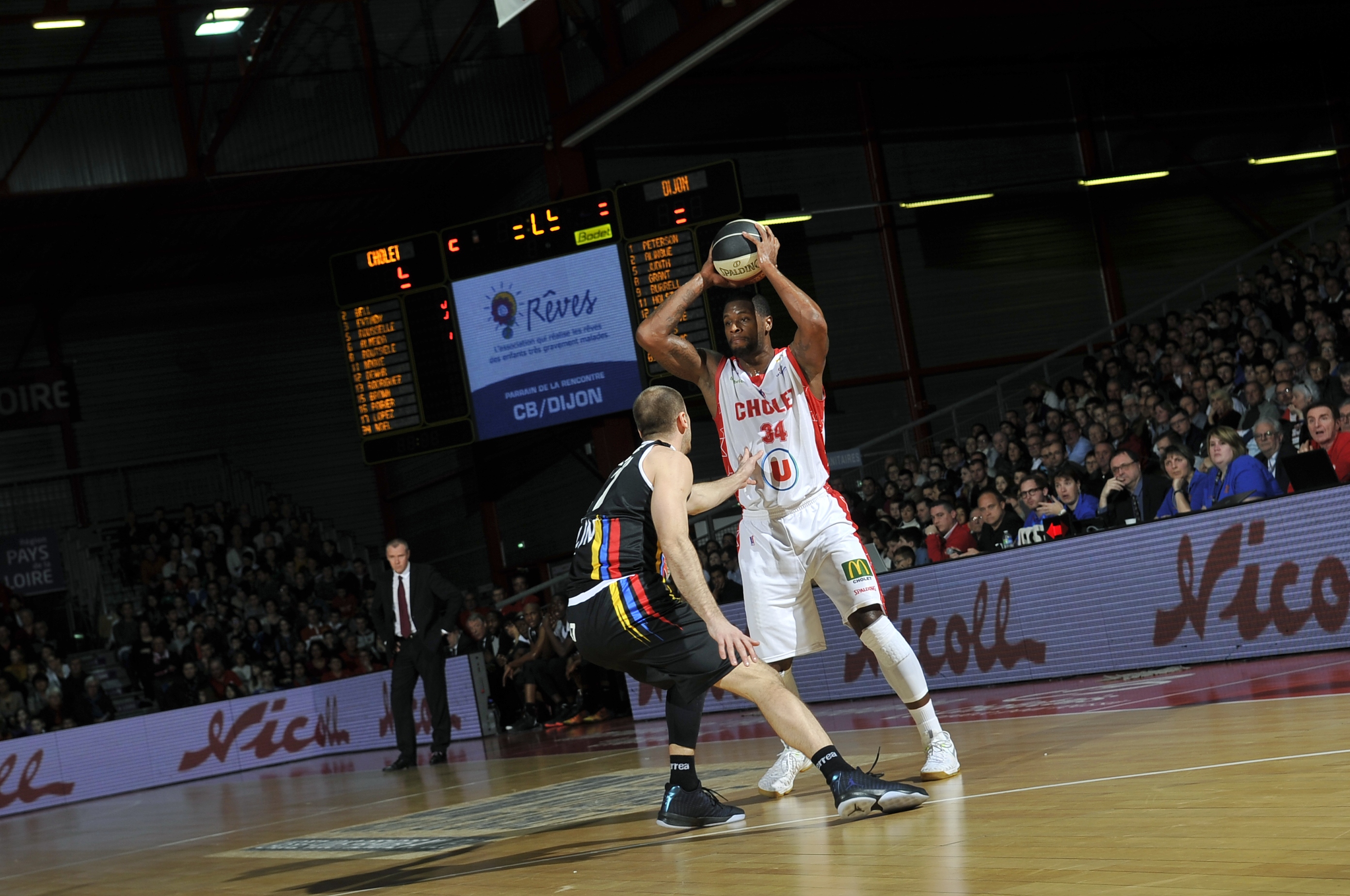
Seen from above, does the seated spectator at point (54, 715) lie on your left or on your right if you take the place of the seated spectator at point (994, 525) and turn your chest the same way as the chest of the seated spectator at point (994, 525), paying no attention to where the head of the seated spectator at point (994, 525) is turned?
on your right

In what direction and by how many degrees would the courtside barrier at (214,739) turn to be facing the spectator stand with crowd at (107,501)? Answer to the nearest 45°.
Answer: approximately 180°

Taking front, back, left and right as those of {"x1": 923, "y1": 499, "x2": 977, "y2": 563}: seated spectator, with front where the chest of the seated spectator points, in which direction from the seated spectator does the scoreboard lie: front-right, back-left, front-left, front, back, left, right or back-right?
right

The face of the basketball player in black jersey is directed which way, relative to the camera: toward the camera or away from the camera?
away from the camera

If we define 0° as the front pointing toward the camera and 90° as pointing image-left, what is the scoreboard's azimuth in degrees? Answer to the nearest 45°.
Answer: approximately 0°

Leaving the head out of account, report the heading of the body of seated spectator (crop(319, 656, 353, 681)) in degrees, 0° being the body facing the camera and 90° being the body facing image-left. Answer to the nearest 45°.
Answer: approximately 0°

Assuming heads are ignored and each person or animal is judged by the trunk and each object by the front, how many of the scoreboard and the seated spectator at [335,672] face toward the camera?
2

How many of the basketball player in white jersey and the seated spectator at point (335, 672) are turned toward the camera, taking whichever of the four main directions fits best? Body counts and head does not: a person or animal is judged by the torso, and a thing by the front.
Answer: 2

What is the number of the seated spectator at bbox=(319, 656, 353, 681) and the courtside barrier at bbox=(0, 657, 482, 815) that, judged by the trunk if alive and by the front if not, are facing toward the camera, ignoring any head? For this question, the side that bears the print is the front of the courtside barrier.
2

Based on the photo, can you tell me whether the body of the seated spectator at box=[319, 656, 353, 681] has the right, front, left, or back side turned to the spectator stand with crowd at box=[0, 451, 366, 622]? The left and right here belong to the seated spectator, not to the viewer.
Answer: back

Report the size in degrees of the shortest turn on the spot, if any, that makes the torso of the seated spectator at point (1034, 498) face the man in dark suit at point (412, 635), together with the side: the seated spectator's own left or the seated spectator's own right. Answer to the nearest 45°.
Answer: approximately 45° to the seated spectator's own right

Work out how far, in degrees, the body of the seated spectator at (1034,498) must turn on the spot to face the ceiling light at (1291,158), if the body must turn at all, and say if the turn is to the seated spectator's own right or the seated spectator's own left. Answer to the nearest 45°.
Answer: approximately 135° to the seated spectator's own right

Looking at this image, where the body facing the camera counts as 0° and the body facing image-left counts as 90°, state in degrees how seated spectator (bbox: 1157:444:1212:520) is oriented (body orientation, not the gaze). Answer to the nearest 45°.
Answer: approximately 45°

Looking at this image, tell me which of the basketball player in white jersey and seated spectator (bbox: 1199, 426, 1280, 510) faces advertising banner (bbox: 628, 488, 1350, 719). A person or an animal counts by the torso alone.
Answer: the seated spectator
